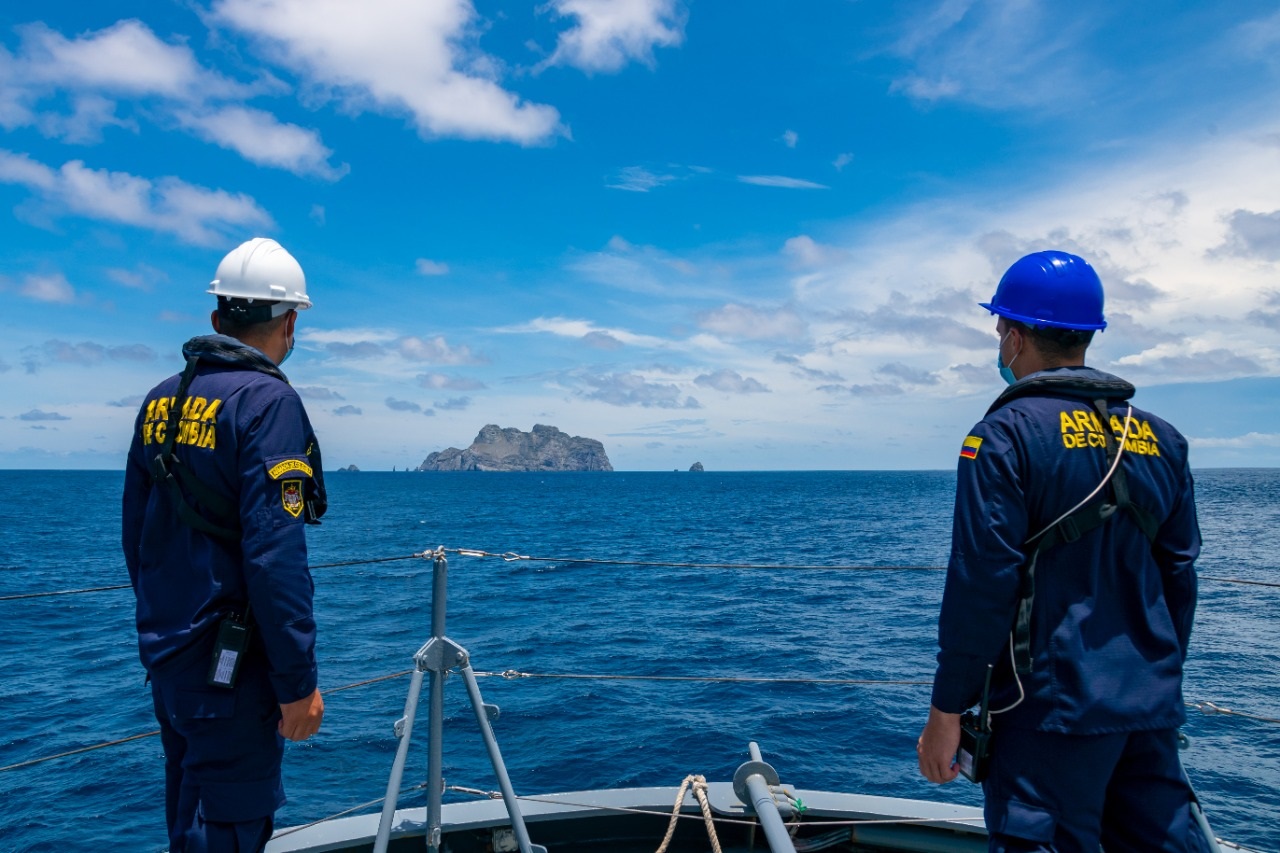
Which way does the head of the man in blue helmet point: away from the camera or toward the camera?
away from the camera

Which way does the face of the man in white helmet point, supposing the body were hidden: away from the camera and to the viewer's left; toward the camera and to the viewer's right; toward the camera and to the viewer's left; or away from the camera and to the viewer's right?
away from the camera and to the viewer's right

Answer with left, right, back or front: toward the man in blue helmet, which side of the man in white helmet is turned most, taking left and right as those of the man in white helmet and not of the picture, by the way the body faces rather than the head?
right

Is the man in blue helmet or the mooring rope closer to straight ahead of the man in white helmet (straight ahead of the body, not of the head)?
the mooring rope

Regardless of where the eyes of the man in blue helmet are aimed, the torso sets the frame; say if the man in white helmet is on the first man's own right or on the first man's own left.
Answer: on the first man's own left

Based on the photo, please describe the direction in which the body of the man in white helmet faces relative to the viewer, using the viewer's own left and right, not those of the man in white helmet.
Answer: facing away from the viewer and to the right of the viewer

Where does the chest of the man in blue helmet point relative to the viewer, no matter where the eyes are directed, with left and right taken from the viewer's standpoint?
facing away from the viewer and to the left of the viewer

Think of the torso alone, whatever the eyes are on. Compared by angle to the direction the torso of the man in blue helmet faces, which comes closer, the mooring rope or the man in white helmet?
the mooring rope
